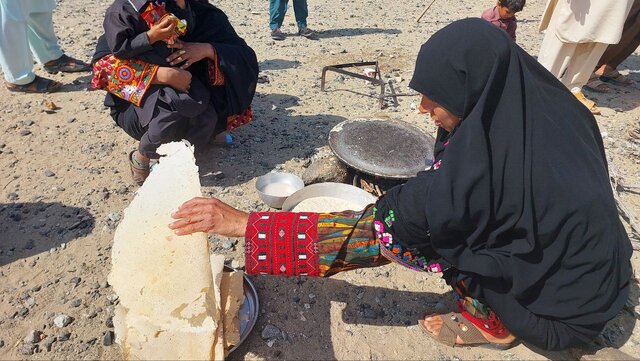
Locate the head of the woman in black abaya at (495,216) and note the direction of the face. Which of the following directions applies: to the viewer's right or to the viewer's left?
to the viewer's left

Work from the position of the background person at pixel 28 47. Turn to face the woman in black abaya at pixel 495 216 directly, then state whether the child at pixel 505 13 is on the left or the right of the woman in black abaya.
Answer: left

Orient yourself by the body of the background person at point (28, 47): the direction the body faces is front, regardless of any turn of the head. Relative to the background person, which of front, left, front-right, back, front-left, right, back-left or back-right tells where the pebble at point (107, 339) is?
right

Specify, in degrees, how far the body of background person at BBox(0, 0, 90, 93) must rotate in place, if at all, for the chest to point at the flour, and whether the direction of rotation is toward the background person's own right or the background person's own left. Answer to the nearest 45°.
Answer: approximately 45° to the background person's own right

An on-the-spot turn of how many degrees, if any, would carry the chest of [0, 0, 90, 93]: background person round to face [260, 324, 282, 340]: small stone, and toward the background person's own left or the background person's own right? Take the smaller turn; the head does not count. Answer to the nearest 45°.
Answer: approximately 90° to the background person's own right

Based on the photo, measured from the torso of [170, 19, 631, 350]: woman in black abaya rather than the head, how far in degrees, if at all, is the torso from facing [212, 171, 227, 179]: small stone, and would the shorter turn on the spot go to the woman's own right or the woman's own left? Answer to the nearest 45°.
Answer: approximately 45° to the woman's own right

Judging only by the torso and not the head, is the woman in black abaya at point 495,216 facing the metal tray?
yes

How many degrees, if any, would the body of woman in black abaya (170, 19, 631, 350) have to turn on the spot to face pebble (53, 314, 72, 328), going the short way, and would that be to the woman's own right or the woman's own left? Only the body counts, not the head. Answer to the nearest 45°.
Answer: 0° — they already face it

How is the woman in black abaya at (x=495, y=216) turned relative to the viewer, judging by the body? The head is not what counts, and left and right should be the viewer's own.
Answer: facing to the left of the viewer

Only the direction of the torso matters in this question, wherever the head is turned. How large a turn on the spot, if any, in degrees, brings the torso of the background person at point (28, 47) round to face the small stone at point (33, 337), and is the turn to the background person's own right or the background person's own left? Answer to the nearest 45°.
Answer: approximately 90° to the background person's own right

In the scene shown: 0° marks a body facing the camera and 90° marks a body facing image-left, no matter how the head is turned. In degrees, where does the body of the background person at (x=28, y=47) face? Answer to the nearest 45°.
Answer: approximately 270°

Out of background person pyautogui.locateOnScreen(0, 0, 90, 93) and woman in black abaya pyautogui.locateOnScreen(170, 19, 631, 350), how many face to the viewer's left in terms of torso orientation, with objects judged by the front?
1

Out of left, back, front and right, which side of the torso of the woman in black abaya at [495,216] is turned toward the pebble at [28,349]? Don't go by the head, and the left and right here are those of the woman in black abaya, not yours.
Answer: front

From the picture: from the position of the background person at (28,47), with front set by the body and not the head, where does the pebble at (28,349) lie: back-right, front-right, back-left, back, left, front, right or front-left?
right

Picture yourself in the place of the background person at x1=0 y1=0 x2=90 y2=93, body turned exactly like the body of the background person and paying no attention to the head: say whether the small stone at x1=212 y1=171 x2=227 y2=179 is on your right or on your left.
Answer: on your right
